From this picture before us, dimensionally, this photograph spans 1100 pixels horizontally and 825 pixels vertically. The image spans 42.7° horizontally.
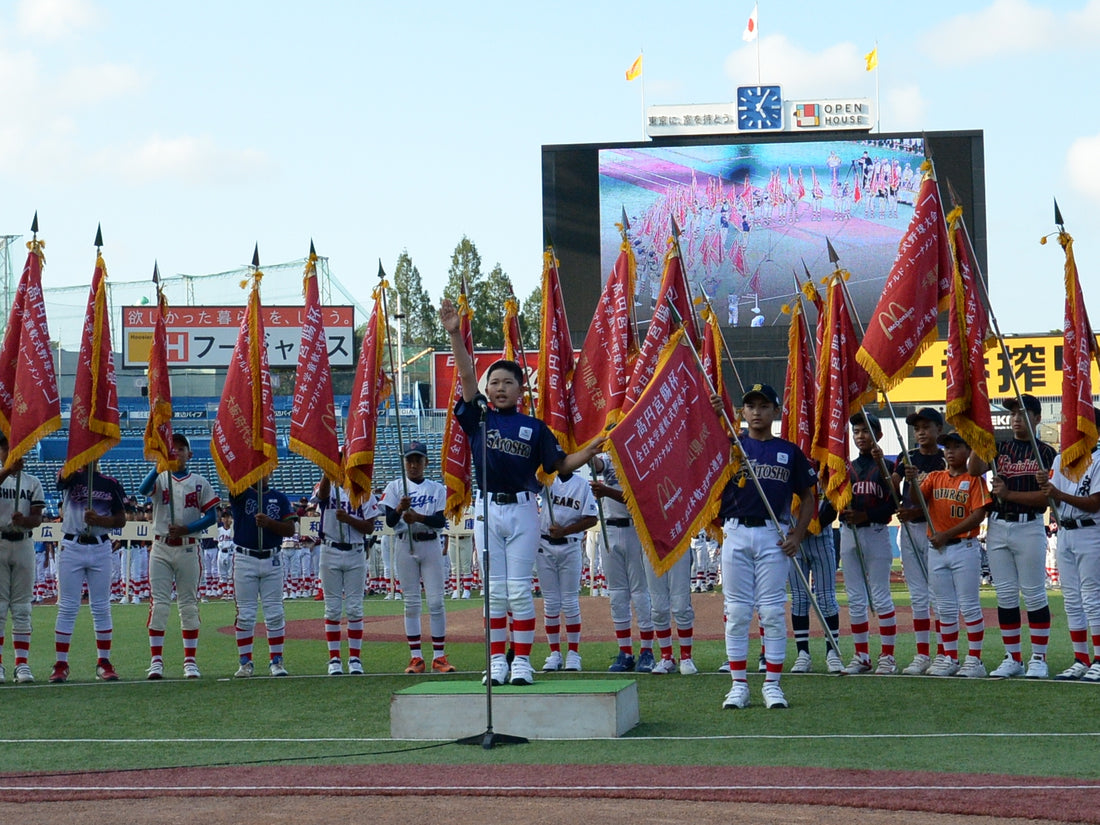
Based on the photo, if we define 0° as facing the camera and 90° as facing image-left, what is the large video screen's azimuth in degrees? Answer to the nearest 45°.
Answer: approximately 0°

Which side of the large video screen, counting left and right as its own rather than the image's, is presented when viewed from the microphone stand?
front
